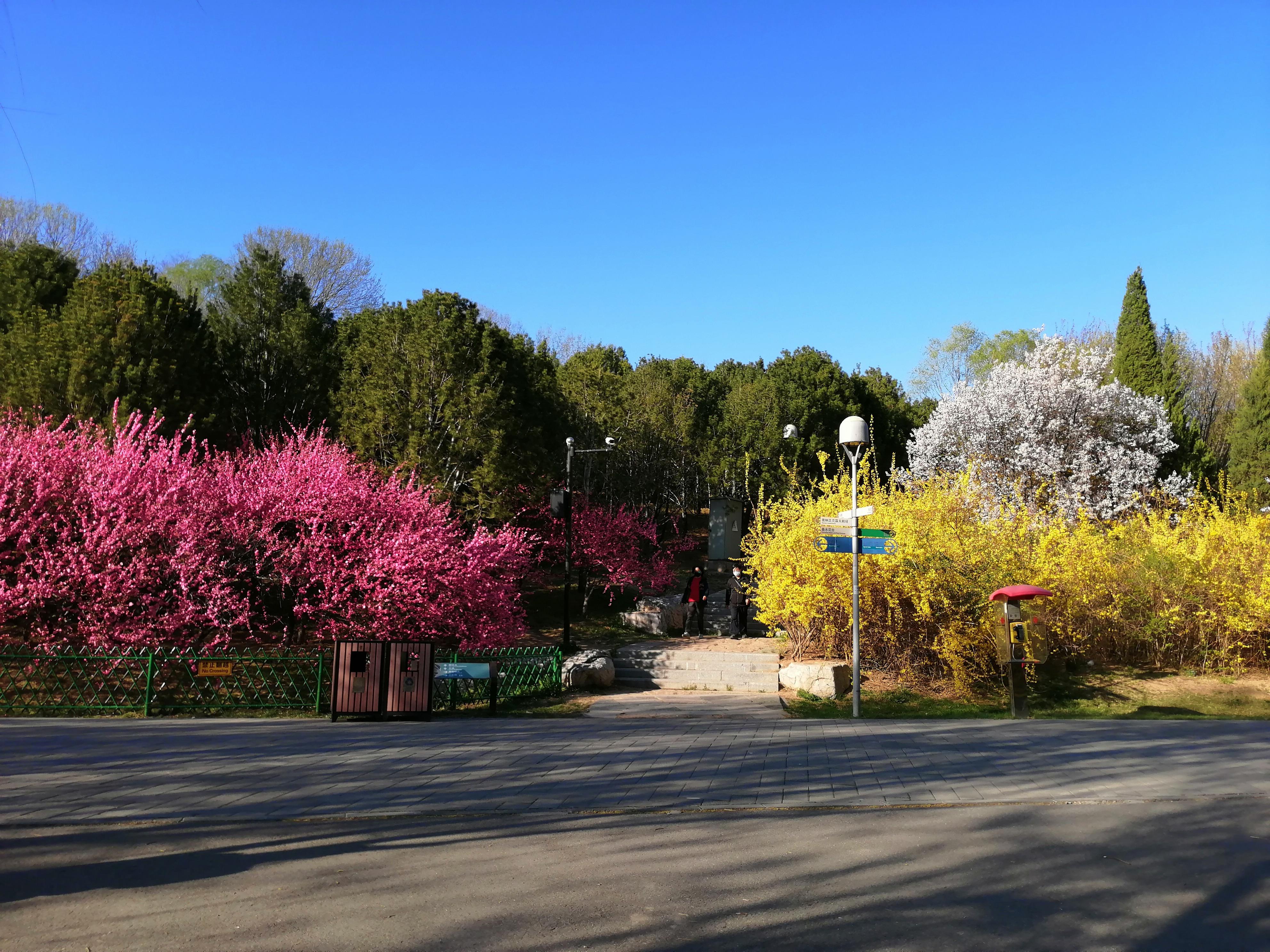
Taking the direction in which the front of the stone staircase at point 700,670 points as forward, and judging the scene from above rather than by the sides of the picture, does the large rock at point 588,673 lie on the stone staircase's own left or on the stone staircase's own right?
on the stone staircase's own right

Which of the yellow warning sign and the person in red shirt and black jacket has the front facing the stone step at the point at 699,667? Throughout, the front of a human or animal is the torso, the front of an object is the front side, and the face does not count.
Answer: the person in red shirt and black jacket

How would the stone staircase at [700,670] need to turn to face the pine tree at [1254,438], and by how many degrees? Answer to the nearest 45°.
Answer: approximately 135° to its left

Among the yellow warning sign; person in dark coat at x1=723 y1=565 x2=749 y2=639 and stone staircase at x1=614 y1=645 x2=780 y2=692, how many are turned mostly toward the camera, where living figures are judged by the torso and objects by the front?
3

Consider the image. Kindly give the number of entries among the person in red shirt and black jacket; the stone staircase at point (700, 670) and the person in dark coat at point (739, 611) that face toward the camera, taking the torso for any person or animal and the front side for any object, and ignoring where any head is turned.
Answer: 3

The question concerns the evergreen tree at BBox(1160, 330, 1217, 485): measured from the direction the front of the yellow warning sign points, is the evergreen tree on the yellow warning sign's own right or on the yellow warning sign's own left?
on the yellow warning sign's own left

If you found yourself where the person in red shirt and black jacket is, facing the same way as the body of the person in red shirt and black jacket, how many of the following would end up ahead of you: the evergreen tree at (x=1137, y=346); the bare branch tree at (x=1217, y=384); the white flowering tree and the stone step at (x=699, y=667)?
1

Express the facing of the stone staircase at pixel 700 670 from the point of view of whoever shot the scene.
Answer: facing the viewer

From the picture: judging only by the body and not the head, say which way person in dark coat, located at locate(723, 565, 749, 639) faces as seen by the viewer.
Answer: toward the camera

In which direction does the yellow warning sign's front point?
toward the camera

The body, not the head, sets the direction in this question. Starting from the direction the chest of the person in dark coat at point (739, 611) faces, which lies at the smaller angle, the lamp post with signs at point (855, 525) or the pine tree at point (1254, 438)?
the lamp post with signs

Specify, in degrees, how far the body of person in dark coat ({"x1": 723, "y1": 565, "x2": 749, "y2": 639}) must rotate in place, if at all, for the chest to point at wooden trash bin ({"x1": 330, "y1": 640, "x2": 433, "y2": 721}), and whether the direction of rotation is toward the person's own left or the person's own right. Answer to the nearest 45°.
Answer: approximately 45° to the person's own right

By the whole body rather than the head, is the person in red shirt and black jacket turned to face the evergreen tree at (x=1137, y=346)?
no

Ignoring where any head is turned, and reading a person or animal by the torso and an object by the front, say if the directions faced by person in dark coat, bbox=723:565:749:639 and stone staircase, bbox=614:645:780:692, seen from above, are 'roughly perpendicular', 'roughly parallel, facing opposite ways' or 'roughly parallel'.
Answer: roughly parallel

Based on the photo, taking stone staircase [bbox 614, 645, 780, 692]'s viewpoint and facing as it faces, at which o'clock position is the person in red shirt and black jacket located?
The person in red shirt and black jacket is roughly at 6 o'clock from the stone staircase.
